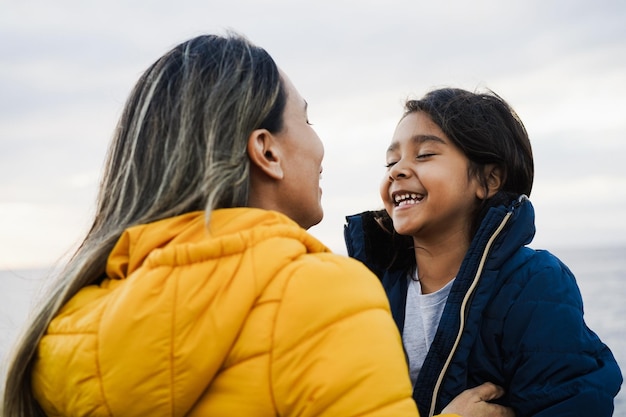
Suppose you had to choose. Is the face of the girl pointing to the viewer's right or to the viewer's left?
to the viewer's left

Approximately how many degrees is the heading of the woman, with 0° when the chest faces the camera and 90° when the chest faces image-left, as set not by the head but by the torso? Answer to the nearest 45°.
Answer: approximately 225°

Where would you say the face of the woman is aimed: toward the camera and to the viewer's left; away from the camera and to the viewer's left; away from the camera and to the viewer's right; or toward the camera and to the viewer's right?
away from the camera and to the viewer's right

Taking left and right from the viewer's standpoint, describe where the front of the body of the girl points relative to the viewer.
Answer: facing the viewer and to the left of the viewer
